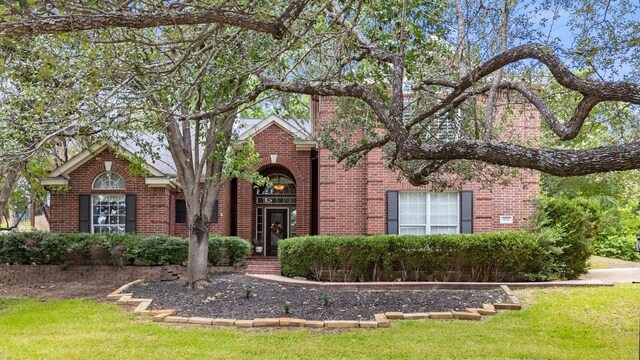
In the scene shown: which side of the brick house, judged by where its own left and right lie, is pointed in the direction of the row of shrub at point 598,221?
left

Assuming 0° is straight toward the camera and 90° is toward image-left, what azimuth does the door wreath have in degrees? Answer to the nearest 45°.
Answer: approximately 0°

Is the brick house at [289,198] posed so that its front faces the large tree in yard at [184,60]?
yes
